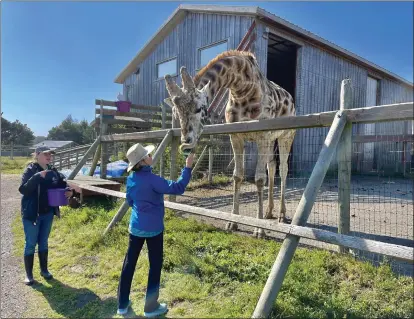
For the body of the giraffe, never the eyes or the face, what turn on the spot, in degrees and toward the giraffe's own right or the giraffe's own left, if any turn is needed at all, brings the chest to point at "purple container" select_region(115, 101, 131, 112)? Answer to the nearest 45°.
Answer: approximately 90° to the giraffe's own right

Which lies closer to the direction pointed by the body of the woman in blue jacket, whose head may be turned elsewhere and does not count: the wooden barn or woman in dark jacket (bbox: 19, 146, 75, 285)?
the wooden barn

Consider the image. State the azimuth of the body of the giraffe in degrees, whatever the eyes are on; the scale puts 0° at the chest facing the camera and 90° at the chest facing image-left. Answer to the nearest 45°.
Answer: approximately 45°

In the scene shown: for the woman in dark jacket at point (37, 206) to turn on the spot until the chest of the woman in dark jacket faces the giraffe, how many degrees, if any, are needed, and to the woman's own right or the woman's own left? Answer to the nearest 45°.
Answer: approximately 45° to the woman's own left

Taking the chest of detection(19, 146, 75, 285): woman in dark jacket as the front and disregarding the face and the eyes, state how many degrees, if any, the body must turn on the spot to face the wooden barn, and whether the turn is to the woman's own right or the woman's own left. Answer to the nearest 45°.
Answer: approximately 90° to the woman's own left

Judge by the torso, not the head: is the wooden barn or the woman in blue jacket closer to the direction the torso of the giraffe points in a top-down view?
the woman in blue jacket

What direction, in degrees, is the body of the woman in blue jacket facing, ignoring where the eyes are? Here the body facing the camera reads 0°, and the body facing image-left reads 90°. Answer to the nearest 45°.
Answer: approximately 225°

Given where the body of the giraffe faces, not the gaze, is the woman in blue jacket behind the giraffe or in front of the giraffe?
in front

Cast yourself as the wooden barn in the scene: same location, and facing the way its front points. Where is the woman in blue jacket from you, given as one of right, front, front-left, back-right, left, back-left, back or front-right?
front-right

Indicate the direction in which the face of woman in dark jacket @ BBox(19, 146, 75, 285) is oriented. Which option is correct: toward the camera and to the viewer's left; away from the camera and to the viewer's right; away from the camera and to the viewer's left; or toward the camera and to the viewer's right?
toward the camera and to the viewer's right
